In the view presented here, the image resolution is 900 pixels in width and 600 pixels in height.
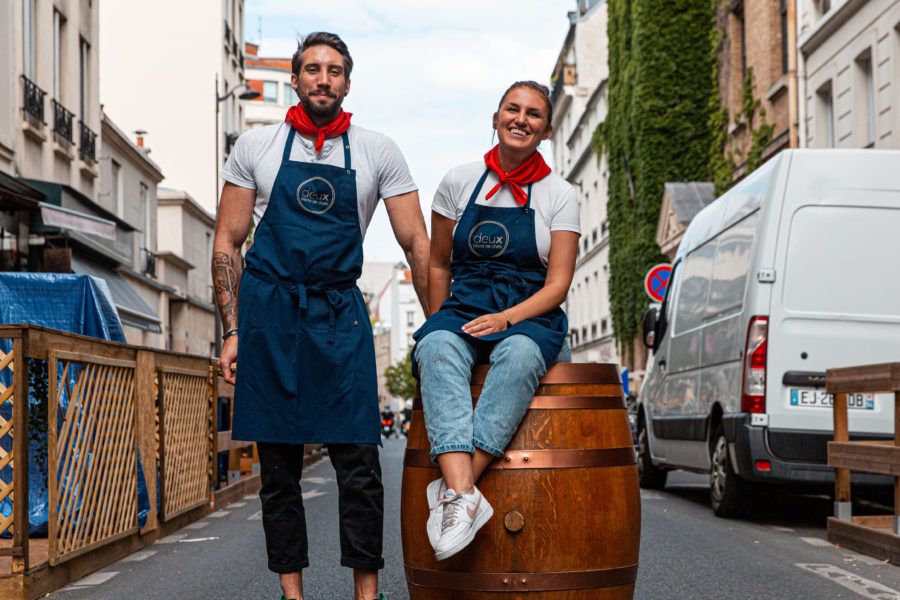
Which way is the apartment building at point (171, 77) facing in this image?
to the viewer's right

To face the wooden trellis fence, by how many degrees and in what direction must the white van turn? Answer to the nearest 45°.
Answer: approximately 90° to its left

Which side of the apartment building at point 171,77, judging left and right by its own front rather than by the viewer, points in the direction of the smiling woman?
right

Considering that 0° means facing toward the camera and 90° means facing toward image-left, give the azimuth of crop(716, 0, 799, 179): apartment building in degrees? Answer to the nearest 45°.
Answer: approximately 45°

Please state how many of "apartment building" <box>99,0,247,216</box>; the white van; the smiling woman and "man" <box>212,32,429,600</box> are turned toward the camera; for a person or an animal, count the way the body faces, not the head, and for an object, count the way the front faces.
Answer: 2

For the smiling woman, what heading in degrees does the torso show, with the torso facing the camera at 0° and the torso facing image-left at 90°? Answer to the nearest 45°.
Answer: approximately 0°

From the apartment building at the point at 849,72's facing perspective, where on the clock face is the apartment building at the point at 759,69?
the apartment building at the point at 759,69 is roughly at 4 o'clock from the apartment building at the point at 849,72.

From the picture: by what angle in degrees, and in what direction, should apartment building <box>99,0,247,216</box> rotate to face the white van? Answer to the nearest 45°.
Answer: approximately 90° to its right
